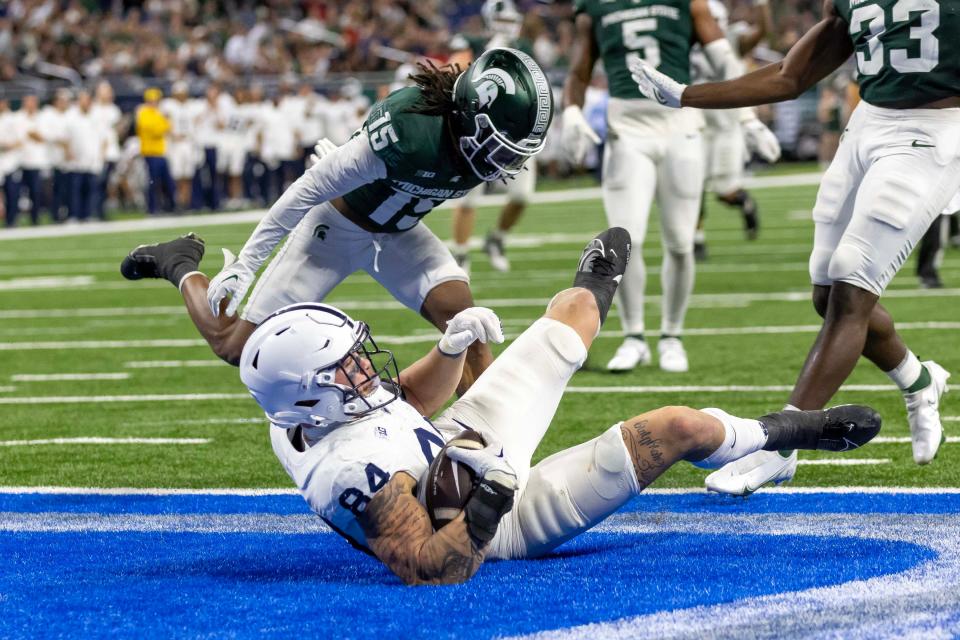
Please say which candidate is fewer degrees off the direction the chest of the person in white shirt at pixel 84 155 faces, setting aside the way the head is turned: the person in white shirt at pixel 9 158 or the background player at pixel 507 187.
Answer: the background player

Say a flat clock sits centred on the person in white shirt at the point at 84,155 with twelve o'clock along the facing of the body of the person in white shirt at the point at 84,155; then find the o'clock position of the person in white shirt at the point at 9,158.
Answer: the person in white shirt at the point at 9,158 is roughly at 3 o'clock from the person in white shirt at the point at 84,155.

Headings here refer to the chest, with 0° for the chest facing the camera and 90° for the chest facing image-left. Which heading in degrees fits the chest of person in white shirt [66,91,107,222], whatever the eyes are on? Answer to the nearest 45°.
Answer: approximately 0°

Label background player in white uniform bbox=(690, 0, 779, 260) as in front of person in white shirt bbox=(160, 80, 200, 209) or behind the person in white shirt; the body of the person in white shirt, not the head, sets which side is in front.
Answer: in front

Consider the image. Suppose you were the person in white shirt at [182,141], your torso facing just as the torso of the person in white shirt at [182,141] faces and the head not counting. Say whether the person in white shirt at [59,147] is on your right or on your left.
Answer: on your right

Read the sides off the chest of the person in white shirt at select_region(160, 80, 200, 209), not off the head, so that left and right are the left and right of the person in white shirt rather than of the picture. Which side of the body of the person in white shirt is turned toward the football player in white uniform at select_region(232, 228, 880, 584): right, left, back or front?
front

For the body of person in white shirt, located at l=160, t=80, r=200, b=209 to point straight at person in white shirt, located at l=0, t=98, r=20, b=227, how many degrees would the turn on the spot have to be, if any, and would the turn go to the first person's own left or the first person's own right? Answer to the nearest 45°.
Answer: approximately 45° to the first person's own right

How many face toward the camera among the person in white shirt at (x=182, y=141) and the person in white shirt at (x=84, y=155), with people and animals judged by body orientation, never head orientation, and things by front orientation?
2

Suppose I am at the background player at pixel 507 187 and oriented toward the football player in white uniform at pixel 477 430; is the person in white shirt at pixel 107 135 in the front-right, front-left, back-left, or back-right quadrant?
back-right
